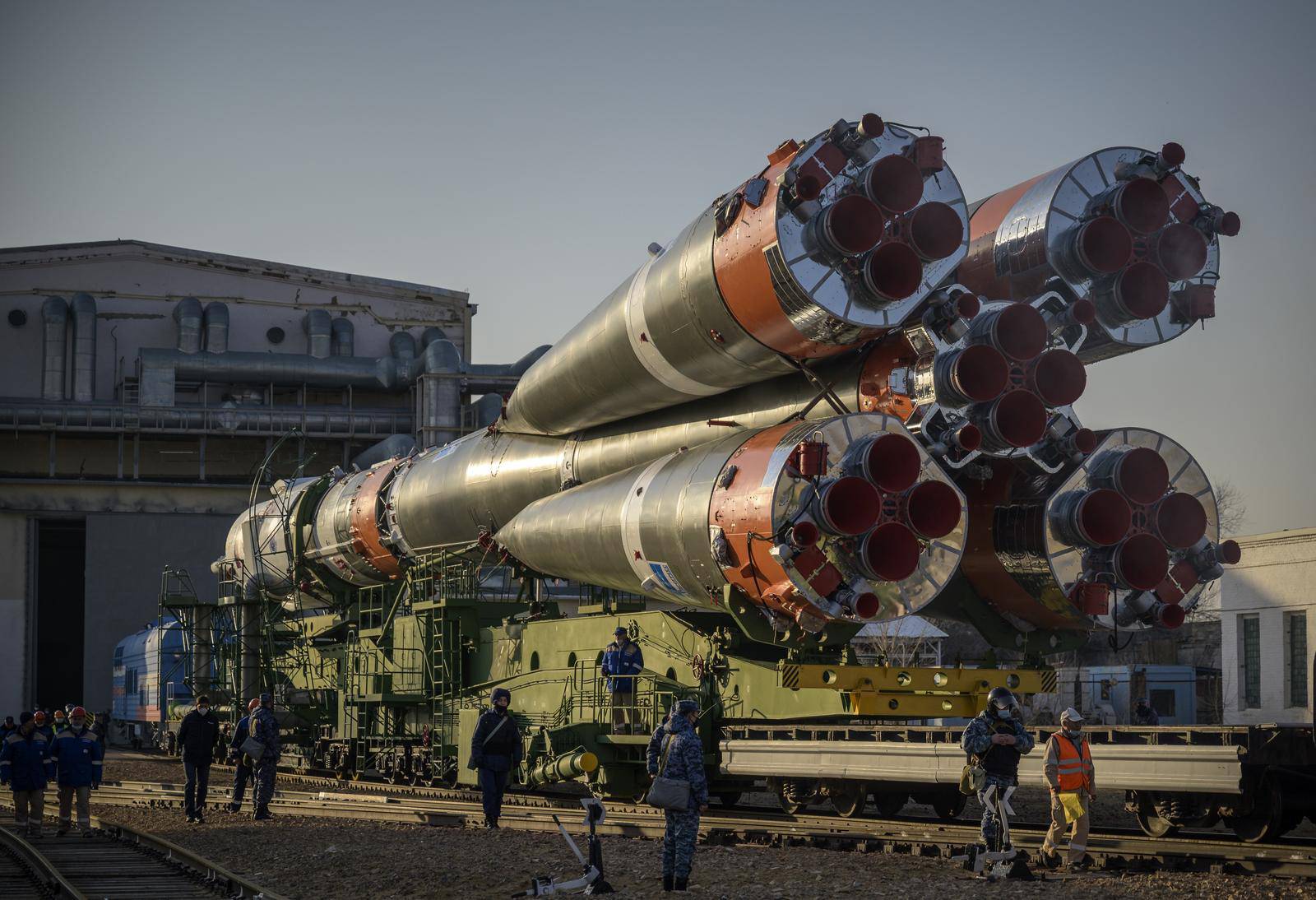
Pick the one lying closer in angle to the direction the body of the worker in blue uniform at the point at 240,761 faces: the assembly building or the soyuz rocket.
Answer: the soyuz rocket

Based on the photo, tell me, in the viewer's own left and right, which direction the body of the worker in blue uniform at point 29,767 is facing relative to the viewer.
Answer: facing the viewer

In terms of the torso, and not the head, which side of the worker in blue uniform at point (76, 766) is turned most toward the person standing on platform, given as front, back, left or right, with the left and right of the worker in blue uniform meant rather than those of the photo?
left

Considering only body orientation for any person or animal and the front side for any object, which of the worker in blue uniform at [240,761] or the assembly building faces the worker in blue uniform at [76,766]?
the assembly building

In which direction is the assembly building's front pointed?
toward the camera

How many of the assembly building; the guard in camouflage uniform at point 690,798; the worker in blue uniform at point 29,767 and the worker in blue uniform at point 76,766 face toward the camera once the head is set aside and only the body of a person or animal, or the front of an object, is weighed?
3

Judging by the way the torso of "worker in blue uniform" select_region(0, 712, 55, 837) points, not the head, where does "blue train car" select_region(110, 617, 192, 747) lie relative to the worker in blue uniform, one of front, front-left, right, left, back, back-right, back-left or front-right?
back

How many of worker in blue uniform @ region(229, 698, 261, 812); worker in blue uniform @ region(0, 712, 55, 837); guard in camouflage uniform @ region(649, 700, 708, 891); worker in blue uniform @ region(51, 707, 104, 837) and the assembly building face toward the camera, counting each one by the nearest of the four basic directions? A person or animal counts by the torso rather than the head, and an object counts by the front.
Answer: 3

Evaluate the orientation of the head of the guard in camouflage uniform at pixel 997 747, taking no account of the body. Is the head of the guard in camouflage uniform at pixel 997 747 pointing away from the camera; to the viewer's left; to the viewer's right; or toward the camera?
toward the camera

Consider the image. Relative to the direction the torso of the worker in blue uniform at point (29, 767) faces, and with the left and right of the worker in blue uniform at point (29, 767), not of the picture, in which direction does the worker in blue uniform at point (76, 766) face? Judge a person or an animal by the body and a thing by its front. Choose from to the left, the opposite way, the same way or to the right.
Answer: the same way

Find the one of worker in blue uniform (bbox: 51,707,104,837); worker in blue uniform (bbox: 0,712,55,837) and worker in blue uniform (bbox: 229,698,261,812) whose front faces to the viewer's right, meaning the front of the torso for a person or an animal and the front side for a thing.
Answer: worker in blue uniform (bbox: 229,698,261,812)

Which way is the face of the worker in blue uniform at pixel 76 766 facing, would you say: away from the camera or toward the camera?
toward the camera

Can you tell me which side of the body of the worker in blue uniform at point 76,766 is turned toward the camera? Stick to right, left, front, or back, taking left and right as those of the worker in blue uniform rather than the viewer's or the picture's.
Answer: front

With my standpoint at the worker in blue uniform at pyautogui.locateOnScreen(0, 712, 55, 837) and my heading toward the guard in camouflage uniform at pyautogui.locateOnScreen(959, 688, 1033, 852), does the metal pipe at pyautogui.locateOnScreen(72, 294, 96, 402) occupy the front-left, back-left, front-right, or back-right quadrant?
back-left
